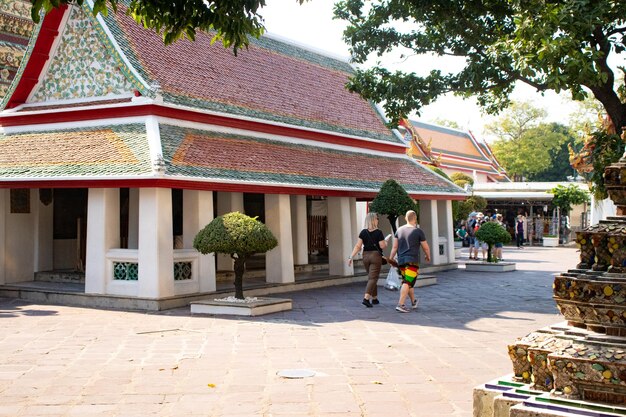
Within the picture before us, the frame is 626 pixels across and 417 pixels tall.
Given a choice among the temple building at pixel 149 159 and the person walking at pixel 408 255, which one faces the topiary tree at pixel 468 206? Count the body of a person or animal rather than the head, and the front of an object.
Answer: the person walking

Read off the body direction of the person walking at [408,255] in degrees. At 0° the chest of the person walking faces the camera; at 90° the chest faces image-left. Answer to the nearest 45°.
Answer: approximately 180°

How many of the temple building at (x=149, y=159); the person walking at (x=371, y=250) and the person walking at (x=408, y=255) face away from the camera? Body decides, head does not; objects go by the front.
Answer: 2

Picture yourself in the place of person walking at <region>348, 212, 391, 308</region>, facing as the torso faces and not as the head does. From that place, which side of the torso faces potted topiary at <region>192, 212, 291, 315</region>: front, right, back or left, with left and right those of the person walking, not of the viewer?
left

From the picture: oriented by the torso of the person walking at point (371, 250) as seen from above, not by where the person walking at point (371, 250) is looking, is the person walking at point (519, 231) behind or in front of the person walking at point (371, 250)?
in front

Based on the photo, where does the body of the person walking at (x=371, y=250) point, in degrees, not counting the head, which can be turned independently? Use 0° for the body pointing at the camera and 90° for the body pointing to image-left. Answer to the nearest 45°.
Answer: approximately 180°

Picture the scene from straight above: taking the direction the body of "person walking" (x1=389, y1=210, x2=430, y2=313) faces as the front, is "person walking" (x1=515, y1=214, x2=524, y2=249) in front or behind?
in front

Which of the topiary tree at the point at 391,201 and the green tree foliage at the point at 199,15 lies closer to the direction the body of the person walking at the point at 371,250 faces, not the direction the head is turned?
the topiary tree

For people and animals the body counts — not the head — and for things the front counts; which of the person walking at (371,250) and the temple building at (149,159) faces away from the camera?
the person walking
